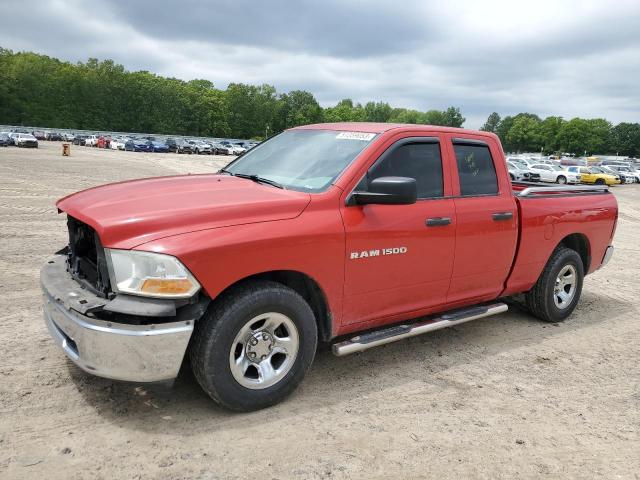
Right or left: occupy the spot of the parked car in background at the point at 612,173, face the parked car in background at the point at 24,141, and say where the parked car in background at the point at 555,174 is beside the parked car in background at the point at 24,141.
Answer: left

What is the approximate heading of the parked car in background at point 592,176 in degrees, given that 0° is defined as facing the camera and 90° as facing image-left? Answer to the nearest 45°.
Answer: approximately 315°

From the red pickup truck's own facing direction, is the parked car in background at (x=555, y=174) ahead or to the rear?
to the rear

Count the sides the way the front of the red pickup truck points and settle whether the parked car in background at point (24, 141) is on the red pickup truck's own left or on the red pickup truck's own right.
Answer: on the red pickup truck's own right
